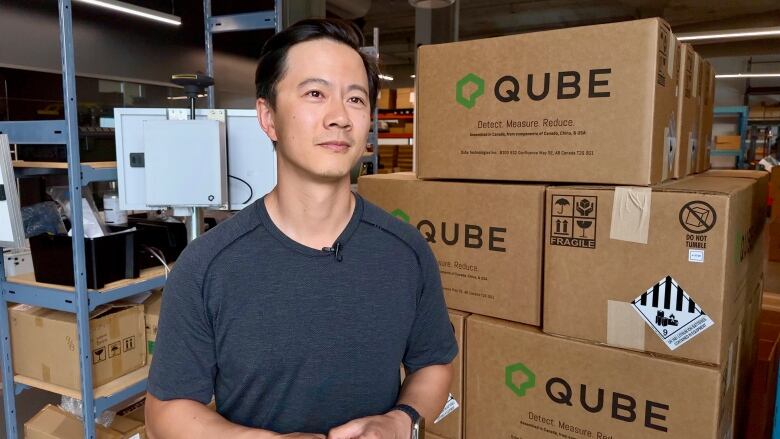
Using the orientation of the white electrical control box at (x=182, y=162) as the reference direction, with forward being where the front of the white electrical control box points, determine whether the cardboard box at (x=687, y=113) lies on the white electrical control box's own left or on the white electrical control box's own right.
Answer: on the white electrical control box's own left

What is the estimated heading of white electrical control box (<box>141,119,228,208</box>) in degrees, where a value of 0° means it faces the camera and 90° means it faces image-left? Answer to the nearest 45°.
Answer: approximately 0°

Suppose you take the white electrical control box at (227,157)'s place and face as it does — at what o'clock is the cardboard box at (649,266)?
The cardboard box is roughly at 11 o'clock from the white electrical control box.

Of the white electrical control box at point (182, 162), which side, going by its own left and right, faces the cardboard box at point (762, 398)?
left

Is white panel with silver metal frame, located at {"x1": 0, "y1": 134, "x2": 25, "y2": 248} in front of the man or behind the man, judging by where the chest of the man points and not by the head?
behind

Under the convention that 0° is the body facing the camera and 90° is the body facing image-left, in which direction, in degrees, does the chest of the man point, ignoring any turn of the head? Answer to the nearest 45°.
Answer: approximately 315°

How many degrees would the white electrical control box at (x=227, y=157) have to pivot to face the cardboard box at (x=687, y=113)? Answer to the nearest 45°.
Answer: approximately 45° to its left

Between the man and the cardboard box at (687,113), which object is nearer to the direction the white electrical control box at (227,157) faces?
the man
